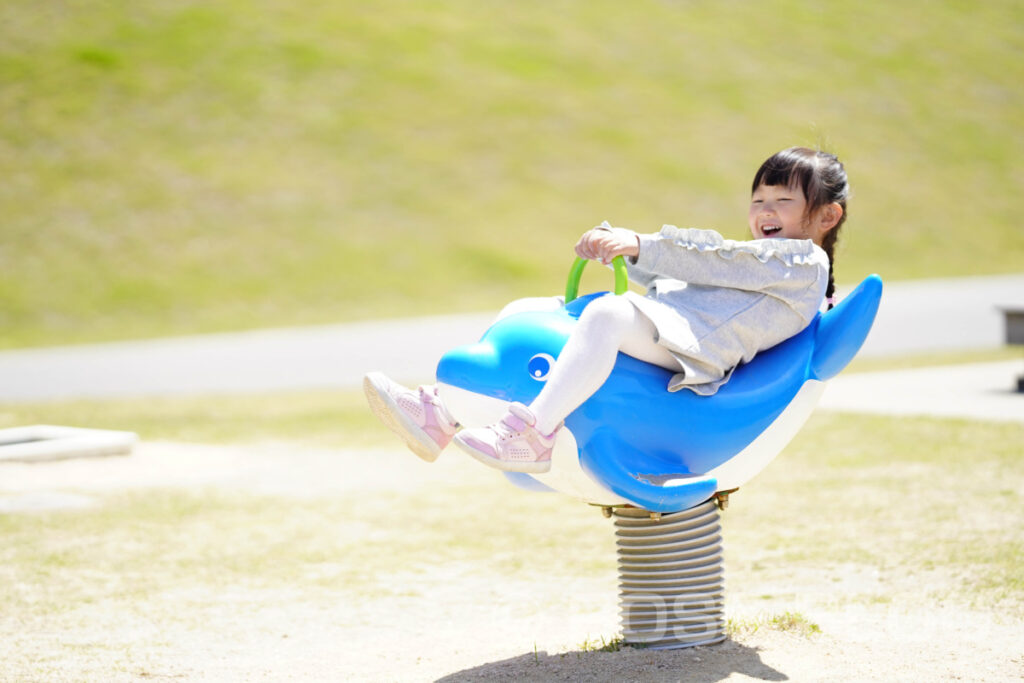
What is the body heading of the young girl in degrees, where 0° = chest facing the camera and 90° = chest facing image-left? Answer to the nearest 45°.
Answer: approximately 90°
